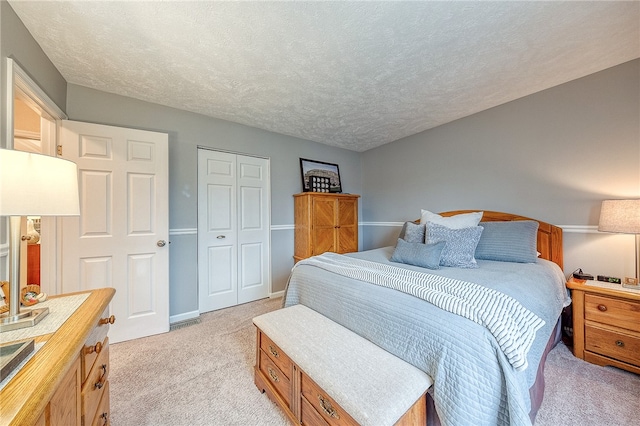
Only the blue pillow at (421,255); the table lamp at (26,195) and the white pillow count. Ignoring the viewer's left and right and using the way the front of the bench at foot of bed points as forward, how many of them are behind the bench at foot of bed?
2

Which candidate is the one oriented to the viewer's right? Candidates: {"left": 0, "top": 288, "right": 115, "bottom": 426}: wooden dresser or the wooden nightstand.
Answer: the wooden dresser

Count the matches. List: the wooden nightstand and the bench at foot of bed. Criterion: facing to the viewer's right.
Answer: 0

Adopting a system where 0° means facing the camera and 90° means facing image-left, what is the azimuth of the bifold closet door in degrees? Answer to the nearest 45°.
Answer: approximately 315°

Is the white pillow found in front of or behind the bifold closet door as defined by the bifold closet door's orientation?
in front

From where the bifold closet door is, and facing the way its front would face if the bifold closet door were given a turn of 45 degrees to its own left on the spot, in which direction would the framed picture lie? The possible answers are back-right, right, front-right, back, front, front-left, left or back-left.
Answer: front

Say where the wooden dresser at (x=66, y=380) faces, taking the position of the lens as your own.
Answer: facing to the right of the viewer

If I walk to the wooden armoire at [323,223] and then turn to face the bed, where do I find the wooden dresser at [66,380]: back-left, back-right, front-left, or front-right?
front-right

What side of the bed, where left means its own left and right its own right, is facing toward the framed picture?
right

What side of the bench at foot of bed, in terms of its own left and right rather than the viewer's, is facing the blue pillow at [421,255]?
back

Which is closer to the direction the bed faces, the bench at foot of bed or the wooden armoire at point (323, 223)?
the bench at foot of bed

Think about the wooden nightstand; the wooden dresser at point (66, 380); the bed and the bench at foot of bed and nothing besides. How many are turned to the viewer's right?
1

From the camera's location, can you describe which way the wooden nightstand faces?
facing the viewer and to the left of the viewer

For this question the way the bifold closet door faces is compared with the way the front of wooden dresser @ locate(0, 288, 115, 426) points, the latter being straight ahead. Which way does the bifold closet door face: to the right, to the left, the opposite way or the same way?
to the right

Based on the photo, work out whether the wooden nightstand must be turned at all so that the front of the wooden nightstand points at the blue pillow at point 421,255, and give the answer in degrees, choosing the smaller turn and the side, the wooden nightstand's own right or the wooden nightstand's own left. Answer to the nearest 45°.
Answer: approximately 90° to the wooden nightstand's own right

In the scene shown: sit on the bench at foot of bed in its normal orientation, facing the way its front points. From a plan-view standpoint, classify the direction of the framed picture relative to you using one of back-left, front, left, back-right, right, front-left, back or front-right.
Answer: back-right

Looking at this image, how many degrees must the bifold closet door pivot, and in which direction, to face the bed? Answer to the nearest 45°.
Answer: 0° — it already faces it

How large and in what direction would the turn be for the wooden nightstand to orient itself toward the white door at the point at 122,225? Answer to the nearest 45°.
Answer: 0° — it already faces it

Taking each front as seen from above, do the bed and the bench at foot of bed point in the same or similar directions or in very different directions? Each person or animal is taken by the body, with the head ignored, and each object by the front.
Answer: same or similar directions
